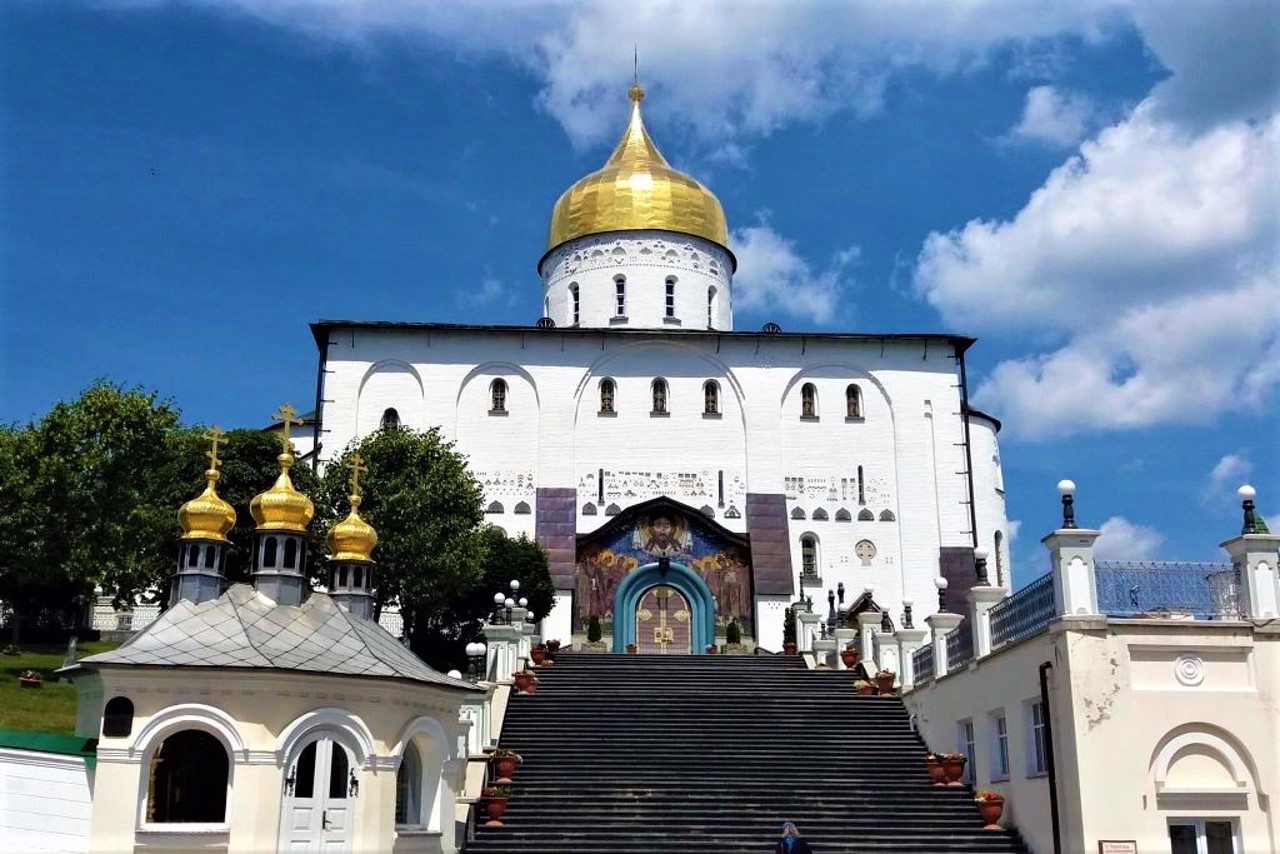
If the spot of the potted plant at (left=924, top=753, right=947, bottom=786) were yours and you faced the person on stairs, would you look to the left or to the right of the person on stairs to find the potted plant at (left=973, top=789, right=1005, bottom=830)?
left

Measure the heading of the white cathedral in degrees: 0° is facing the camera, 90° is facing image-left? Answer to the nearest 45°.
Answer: approximately 0°

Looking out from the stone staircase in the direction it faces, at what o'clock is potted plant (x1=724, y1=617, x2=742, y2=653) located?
The potted plant is roughly at 6 o'clock from the stone staircase.

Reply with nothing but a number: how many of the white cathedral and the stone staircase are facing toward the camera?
2

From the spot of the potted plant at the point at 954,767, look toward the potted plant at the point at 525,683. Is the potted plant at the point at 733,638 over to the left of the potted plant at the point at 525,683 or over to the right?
right

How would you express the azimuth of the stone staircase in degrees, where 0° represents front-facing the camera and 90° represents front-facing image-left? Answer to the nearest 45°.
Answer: approximately 0°

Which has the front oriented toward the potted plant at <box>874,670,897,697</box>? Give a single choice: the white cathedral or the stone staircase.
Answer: the white cathedral
